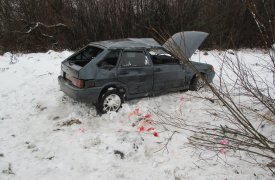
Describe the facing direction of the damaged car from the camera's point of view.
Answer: facing away from the viewer and to the right of the viewer
